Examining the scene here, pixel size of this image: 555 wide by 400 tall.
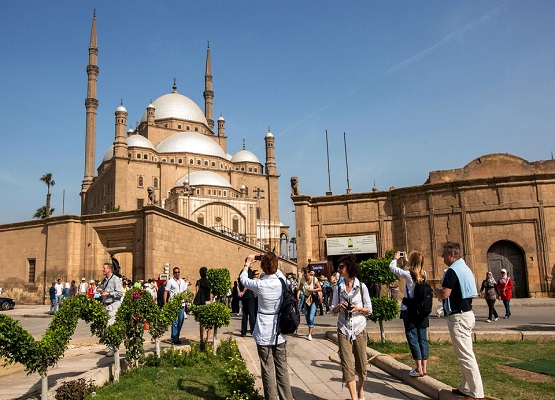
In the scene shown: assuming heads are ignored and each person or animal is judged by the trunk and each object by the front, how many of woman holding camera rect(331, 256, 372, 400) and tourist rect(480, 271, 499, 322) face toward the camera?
2

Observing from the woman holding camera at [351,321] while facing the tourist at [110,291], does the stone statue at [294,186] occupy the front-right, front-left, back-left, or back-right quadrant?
front-right

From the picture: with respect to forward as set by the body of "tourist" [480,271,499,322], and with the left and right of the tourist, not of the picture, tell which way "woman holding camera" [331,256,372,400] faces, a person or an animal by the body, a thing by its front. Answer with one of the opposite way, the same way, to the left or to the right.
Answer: the same way

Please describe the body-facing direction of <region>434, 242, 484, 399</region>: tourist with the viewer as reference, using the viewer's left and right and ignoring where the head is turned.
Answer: facing to the left of the viewer

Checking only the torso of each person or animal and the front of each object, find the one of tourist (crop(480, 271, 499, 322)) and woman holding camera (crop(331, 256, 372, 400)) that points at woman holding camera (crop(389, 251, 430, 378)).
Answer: the tourist

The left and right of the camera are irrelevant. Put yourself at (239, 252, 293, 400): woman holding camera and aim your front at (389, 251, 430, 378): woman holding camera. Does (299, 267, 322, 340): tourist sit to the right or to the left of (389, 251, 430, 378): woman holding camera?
left

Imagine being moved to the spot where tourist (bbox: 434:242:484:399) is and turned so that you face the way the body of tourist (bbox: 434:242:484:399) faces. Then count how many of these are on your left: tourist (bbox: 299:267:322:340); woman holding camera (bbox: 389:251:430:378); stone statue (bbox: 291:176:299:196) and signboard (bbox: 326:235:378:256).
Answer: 0

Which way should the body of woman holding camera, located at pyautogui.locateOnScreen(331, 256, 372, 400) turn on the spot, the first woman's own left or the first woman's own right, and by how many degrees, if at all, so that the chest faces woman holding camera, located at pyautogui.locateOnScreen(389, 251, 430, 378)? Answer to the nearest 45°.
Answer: approximately 135° to the first woman's own left

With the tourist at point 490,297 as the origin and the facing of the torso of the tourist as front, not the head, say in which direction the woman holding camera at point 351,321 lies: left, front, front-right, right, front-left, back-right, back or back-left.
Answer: front

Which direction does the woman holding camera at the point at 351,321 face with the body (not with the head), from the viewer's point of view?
toward the camera

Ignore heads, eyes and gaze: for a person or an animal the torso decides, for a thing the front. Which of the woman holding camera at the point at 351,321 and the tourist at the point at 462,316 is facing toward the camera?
the woman holding camera

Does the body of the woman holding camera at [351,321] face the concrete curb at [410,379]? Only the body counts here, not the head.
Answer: no

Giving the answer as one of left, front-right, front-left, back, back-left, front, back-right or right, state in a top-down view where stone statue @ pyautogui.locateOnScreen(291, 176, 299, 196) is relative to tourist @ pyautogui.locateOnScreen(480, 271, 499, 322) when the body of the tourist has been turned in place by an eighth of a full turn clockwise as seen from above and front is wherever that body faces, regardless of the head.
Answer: right

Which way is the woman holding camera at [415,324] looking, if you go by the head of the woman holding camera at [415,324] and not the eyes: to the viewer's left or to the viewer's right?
to the viewer's left

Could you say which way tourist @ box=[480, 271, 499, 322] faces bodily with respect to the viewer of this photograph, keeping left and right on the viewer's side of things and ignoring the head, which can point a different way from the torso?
facing the viewer

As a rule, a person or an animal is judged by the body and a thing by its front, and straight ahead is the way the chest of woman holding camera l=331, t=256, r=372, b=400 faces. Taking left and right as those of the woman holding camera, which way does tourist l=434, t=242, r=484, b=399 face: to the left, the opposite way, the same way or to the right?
to the right

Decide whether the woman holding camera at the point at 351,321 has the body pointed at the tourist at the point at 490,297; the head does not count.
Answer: no

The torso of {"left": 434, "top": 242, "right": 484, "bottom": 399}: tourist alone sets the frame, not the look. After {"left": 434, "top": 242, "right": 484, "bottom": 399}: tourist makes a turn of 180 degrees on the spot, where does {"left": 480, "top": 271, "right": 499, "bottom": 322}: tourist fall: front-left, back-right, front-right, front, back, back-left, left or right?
left

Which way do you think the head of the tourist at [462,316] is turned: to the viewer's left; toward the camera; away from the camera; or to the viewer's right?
to the viewer's left
